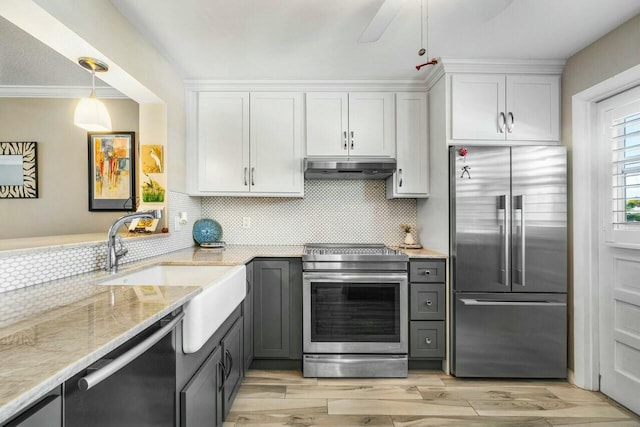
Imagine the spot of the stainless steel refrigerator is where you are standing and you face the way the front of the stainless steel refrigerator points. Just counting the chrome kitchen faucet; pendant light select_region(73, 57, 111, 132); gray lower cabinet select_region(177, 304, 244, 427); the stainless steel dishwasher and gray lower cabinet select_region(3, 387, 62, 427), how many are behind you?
0

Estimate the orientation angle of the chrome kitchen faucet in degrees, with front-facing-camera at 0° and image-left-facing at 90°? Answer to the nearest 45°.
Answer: approximately 315°

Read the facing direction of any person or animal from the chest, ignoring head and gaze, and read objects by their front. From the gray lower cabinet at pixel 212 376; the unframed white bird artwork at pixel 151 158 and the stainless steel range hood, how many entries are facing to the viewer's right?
1

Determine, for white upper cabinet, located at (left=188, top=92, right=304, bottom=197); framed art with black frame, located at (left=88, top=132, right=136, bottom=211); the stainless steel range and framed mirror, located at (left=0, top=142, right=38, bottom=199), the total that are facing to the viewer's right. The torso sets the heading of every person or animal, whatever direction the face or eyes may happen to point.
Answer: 0

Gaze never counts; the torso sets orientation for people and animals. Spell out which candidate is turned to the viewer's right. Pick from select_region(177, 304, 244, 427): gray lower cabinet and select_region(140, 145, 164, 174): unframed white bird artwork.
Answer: the gray lower cabinet

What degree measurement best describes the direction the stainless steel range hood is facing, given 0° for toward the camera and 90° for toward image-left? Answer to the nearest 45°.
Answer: approximately 0°

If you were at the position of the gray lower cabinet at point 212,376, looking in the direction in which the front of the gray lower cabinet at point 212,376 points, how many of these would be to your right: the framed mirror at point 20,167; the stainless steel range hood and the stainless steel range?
0

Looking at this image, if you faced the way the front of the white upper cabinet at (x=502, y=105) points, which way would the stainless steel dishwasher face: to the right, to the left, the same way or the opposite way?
to the left

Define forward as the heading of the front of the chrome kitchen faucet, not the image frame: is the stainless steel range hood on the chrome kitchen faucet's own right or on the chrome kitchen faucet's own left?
on the chrome kitchen faucet's own left

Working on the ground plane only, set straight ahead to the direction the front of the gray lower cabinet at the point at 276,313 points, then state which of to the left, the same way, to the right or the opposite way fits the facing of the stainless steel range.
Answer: the same way

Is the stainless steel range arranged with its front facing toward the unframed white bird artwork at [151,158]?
no

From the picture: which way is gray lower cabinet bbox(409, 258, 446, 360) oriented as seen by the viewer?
toward the camera

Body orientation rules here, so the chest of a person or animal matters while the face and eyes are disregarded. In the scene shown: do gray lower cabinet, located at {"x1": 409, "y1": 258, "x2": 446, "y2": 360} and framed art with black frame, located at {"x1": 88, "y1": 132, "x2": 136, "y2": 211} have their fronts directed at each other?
no

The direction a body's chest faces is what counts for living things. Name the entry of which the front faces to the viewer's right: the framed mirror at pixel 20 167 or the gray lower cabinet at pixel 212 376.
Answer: the gray lower cabinet

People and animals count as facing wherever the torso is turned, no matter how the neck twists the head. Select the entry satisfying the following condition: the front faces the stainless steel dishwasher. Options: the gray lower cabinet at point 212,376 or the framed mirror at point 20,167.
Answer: the framed mirror

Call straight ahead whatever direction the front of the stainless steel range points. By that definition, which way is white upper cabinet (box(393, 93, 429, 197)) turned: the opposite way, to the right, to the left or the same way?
the same way

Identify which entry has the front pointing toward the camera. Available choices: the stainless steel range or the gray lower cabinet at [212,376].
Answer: the stainless steel range

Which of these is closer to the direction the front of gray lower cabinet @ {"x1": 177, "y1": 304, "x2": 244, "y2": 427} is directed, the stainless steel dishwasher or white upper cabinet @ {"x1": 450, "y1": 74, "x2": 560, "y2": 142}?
the white upper cabinet
